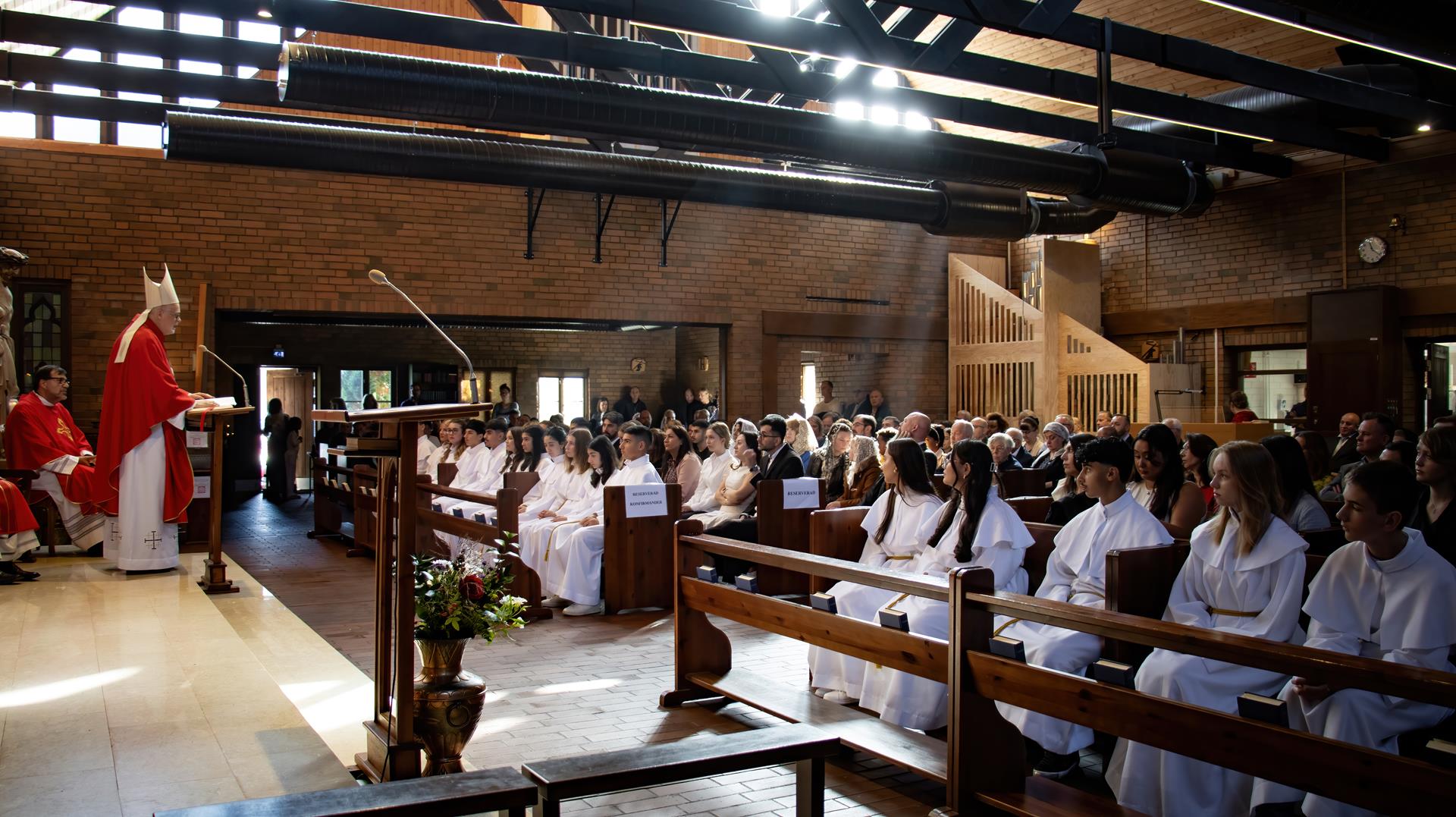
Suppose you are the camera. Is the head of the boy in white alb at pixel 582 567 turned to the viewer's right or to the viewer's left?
to the viewer's left

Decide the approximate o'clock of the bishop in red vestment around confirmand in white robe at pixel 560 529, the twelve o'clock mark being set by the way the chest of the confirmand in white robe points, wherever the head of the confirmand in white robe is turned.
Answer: The bishop in red vestment is roughly at 1 o'clock from the confirmand in white robe.

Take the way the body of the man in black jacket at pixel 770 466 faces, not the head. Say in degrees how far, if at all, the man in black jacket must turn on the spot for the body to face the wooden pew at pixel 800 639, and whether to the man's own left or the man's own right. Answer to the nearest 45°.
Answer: approximately 45° to the man's own left

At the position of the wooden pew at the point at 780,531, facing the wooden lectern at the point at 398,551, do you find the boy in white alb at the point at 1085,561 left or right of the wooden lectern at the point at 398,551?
left

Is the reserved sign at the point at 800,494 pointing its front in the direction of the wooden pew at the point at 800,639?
yes

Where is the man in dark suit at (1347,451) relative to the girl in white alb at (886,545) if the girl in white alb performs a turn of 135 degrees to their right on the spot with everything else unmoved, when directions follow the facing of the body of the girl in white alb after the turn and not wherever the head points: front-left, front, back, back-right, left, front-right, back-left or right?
front-right

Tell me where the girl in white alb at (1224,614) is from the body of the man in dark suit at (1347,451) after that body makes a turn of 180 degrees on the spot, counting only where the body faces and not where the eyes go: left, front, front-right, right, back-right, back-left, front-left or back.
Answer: back-right

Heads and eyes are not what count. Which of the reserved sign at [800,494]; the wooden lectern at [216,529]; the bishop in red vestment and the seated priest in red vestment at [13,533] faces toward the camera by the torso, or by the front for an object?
the reserved sign

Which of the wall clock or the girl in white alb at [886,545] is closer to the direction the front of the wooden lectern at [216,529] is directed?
the wall clock

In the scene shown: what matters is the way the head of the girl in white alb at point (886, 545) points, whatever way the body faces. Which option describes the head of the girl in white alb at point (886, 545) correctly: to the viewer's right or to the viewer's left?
to the viewer's left

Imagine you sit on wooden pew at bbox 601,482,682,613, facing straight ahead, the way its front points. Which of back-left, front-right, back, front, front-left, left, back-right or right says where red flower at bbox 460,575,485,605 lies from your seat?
left

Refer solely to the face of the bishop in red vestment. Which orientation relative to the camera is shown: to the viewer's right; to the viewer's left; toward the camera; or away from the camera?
to the viewer's right

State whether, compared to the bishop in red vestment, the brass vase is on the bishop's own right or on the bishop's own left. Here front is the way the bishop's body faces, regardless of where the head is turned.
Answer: on the bishop's own right

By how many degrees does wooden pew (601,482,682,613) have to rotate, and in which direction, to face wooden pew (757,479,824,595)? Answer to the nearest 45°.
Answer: approximately 180°
